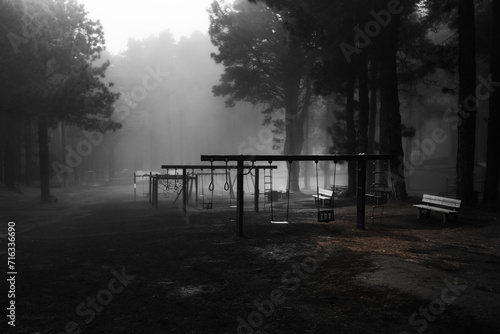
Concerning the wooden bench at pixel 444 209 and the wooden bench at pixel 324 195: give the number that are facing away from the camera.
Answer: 0

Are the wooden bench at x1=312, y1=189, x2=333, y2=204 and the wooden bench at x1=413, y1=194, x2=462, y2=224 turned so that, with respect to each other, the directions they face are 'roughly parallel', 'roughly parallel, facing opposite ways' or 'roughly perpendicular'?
roughly parallel

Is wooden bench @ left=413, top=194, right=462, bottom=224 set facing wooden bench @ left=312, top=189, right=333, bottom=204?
no

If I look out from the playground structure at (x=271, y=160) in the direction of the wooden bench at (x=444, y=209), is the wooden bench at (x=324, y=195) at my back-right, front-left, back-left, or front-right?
front-left

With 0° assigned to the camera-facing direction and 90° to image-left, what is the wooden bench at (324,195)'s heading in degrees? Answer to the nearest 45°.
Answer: approximately 45°

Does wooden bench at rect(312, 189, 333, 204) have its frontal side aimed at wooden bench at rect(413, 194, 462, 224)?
no

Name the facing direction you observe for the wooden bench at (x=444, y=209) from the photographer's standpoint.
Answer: facing the viewer and to the left of the viewer
